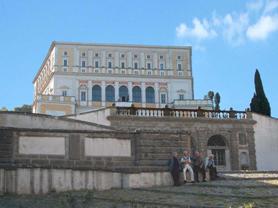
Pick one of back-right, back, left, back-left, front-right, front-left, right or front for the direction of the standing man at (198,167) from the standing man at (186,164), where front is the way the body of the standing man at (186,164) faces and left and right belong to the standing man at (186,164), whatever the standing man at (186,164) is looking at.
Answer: back-left

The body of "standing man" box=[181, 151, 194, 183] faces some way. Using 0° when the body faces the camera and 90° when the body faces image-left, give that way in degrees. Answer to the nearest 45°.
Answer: approximately 0°

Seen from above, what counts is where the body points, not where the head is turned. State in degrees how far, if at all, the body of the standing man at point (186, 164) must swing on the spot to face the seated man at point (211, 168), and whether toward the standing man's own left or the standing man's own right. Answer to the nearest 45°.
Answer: approximately 135° to the standing man's own left

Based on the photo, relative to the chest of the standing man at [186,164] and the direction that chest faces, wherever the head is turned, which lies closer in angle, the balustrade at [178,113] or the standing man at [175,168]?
the standing man at [175,168]

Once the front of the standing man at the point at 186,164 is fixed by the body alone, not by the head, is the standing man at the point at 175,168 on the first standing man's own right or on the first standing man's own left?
on the first standing man's own right

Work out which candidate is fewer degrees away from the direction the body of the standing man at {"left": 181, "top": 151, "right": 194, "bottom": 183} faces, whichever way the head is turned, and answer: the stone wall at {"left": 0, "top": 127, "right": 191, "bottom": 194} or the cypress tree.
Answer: the stone wall

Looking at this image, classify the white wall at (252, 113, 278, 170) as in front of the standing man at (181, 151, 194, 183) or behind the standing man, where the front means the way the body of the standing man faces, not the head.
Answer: behind

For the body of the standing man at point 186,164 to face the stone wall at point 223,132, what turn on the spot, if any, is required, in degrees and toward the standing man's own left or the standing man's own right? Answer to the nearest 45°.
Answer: approximately 180°

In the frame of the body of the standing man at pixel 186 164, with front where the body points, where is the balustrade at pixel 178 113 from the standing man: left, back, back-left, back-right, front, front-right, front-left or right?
back

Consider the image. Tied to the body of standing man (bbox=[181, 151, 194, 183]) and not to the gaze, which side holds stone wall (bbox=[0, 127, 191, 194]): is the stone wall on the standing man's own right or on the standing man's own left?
on the standing man's own right
